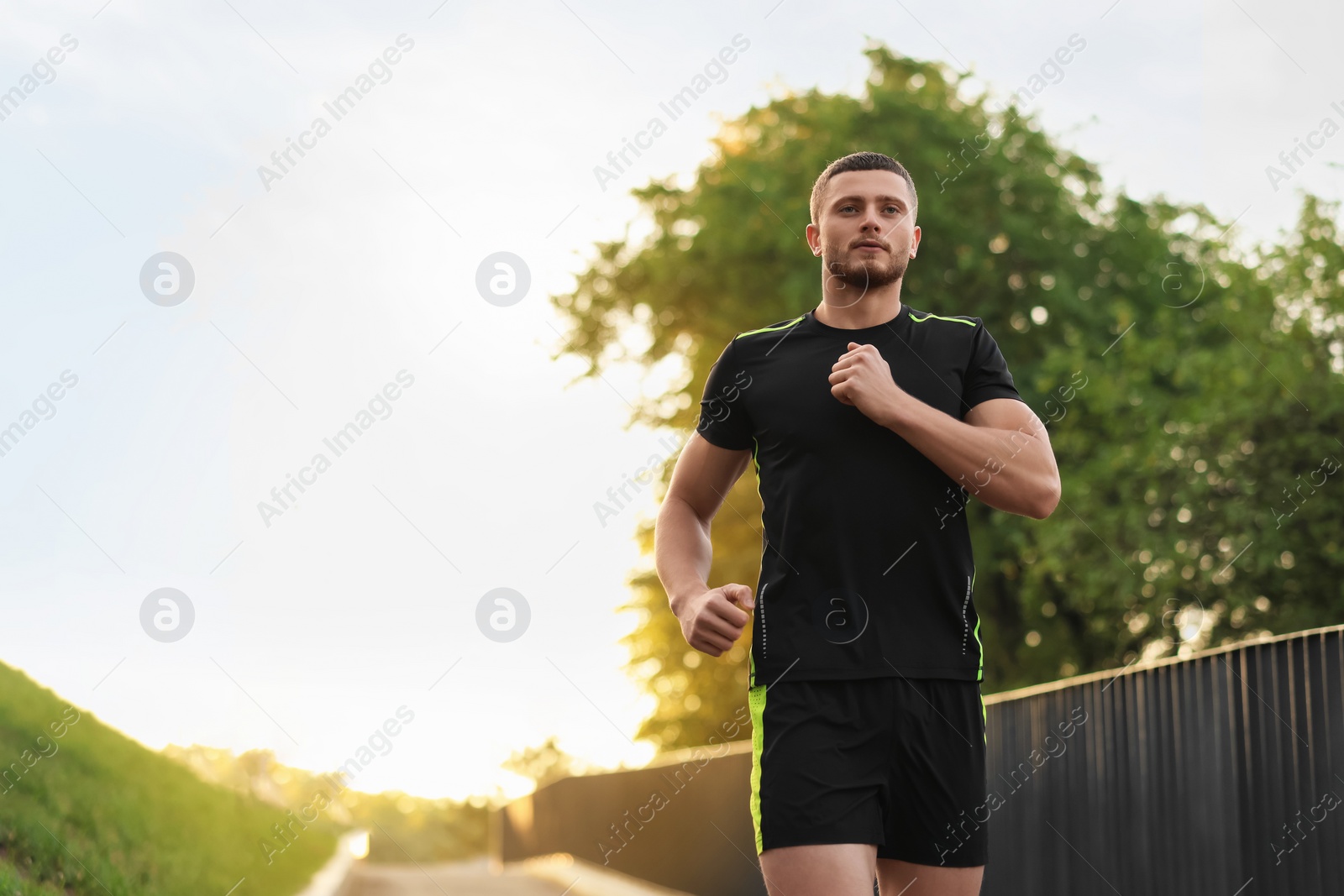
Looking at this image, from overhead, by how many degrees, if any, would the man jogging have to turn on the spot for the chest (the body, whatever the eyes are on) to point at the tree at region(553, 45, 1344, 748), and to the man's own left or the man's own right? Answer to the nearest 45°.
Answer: approximately 180°

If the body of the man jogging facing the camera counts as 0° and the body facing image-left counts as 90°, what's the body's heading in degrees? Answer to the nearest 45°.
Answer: approximately 0°

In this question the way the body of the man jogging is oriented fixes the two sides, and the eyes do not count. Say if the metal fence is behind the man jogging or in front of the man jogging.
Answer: behind
